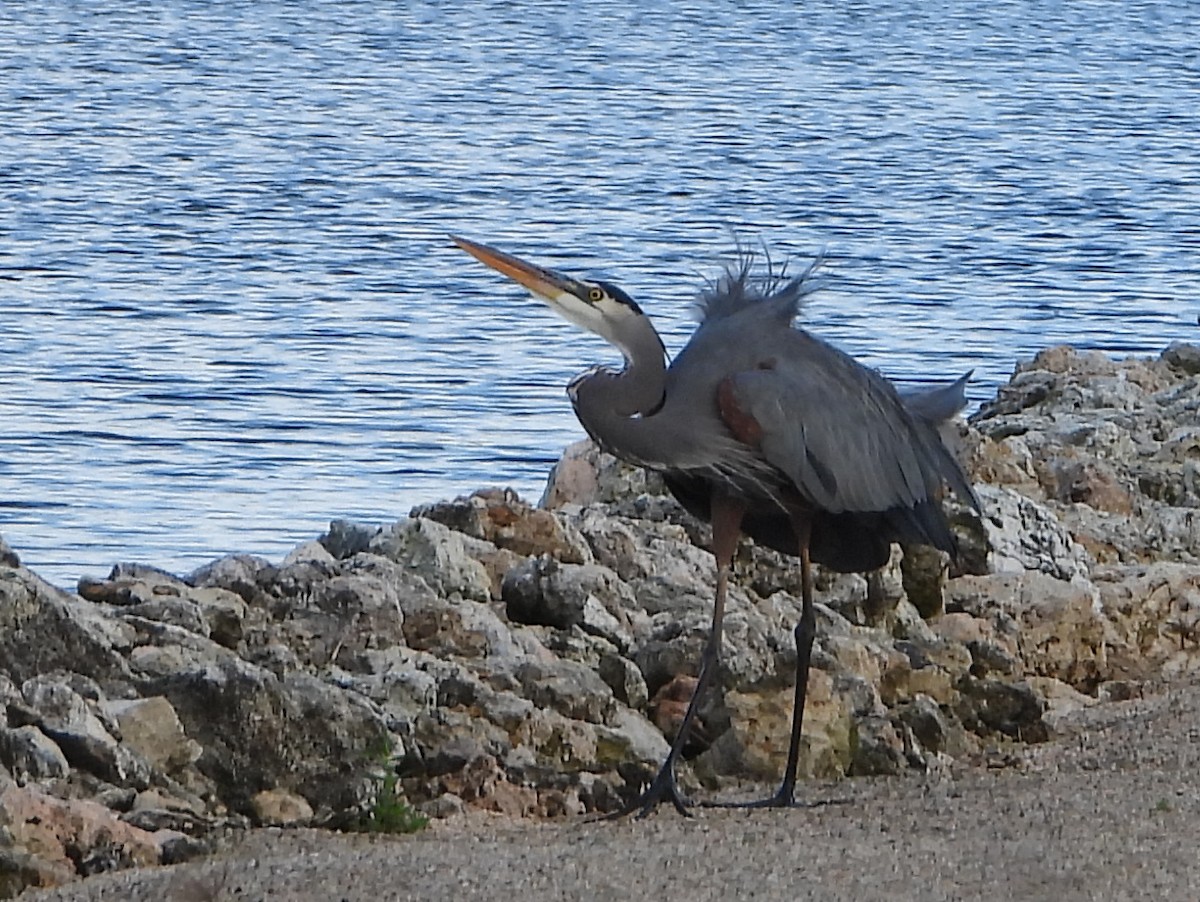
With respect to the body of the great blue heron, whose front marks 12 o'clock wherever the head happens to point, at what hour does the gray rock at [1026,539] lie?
The gray rock is roughly at 4 o'clock from the great blue heron.

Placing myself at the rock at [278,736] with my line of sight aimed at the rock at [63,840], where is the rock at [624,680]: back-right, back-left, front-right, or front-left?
back-left

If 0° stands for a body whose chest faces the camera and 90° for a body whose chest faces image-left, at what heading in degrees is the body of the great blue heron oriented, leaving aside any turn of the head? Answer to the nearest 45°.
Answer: approximately 90°

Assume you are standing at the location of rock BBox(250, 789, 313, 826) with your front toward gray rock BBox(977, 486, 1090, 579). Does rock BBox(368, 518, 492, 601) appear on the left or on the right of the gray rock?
left

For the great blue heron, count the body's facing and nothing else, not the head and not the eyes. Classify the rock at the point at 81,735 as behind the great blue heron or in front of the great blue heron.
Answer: in front

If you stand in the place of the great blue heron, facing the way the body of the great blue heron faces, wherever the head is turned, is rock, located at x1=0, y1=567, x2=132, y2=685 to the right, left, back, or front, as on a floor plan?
front

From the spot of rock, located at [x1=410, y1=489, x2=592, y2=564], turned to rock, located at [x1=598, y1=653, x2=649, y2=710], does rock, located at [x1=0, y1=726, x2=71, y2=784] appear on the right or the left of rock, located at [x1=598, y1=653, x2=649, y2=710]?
right

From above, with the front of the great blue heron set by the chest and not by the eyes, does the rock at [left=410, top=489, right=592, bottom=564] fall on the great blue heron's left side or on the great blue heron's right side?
on the great blue heron's right side

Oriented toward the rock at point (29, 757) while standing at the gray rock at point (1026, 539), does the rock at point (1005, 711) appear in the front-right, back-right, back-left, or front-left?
front-left
